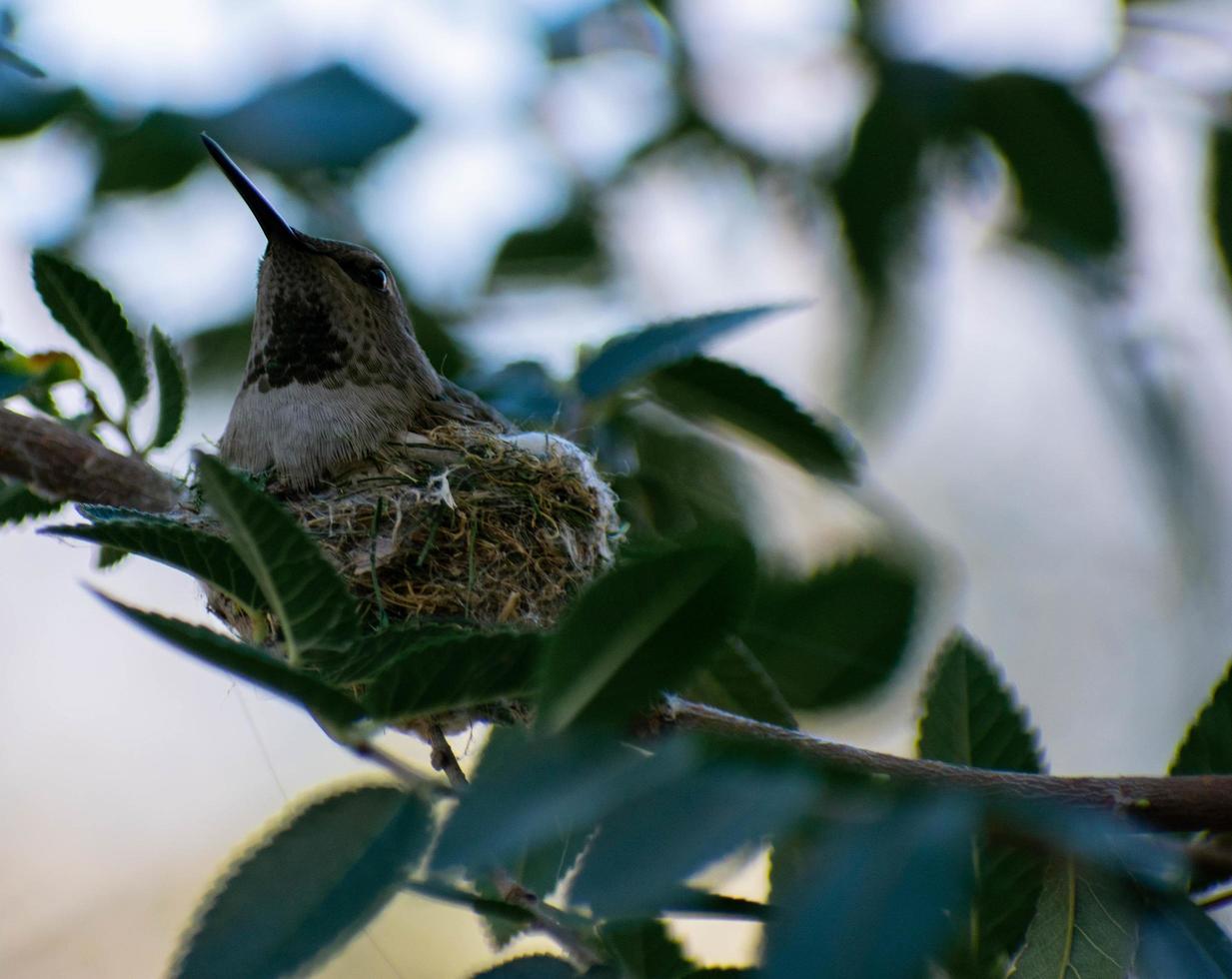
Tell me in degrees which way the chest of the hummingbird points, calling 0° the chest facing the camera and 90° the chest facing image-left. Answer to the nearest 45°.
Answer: approximately 45°

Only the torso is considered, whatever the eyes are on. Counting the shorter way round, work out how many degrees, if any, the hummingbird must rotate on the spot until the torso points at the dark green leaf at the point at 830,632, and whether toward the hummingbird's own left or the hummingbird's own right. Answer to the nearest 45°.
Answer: approximately 90° to the hummingbird's own left

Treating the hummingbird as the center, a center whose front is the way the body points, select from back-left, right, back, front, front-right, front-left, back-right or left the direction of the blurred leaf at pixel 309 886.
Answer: front-left

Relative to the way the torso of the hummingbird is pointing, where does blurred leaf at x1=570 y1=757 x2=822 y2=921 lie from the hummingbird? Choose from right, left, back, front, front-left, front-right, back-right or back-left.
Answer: front-left

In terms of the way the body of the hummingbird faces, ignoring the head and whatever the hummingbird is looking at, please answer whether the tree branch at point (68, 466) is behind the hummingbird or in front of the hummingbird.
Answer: in front
